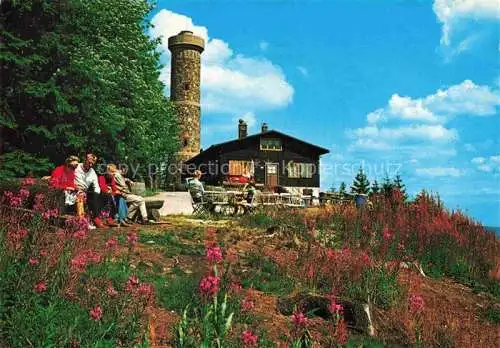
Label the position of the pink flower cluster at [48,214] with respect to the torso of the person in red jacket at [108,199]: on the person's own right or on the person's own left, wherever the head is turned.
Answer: on the person's own right

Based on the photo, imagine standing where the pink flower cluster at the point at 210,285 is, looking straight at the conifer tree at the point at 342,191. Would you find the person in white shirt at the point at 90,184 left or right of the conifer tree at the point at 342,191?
left

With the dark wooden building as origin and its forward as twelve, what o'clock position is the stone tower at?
The stone tower is roughly at 4 o'clock from the dark wooden building.

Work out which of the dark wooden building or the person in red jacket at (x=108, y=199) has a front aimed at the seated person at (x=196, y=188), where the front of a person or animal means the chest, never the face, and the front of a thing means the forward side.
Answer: the dark wooden building

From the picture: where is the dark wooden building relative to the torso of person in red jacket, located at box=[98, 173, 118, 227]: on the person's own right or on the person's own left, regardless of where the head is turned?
on the person's own left

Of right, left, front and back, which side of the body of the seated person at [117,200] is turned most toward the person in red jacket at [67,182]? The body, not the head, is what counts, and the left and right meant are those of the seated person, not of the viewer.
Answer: right

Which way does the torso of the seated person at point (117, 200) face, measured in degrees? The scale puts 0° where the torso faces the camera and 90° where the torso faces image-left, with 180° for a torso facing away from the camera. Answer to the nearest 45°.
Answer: approximately 315°

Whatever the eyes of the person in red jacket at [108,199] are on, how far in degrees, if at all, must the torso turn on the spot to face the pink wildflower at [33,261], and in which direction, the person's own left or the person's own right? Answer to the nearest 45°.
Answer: approximately 45° to the person's own right

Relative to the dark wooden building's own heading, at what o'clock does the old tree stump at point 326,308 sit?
The old tree stump is roughly at 12 o'clock from the dark wooden building.

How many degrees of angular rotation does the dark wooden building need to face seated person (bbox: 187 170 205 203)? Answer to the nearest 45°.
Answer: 0° — it already faces them
